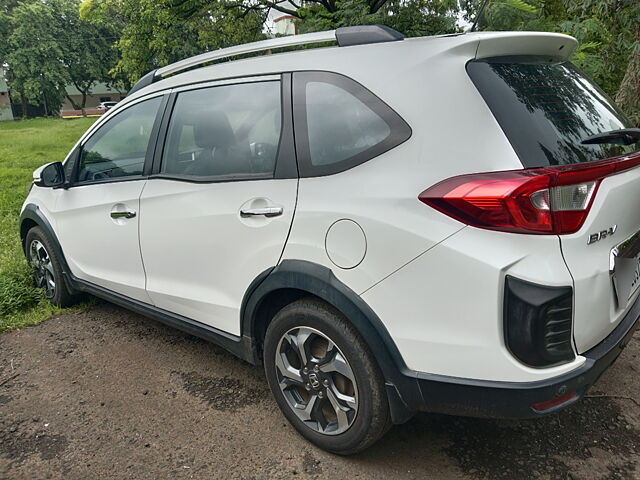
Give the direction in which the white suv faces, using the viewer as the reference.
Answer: facing away from the viewer and to the left of the viewer

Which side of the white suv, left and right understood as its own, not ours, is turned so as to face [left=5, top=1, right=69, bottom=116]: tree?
front

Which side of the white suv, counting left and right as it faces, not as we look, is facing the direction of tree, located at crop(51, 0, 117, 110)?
front

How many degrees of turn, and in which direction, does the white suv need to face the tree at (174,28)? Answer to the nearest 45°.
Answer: approximately 45° to its right
